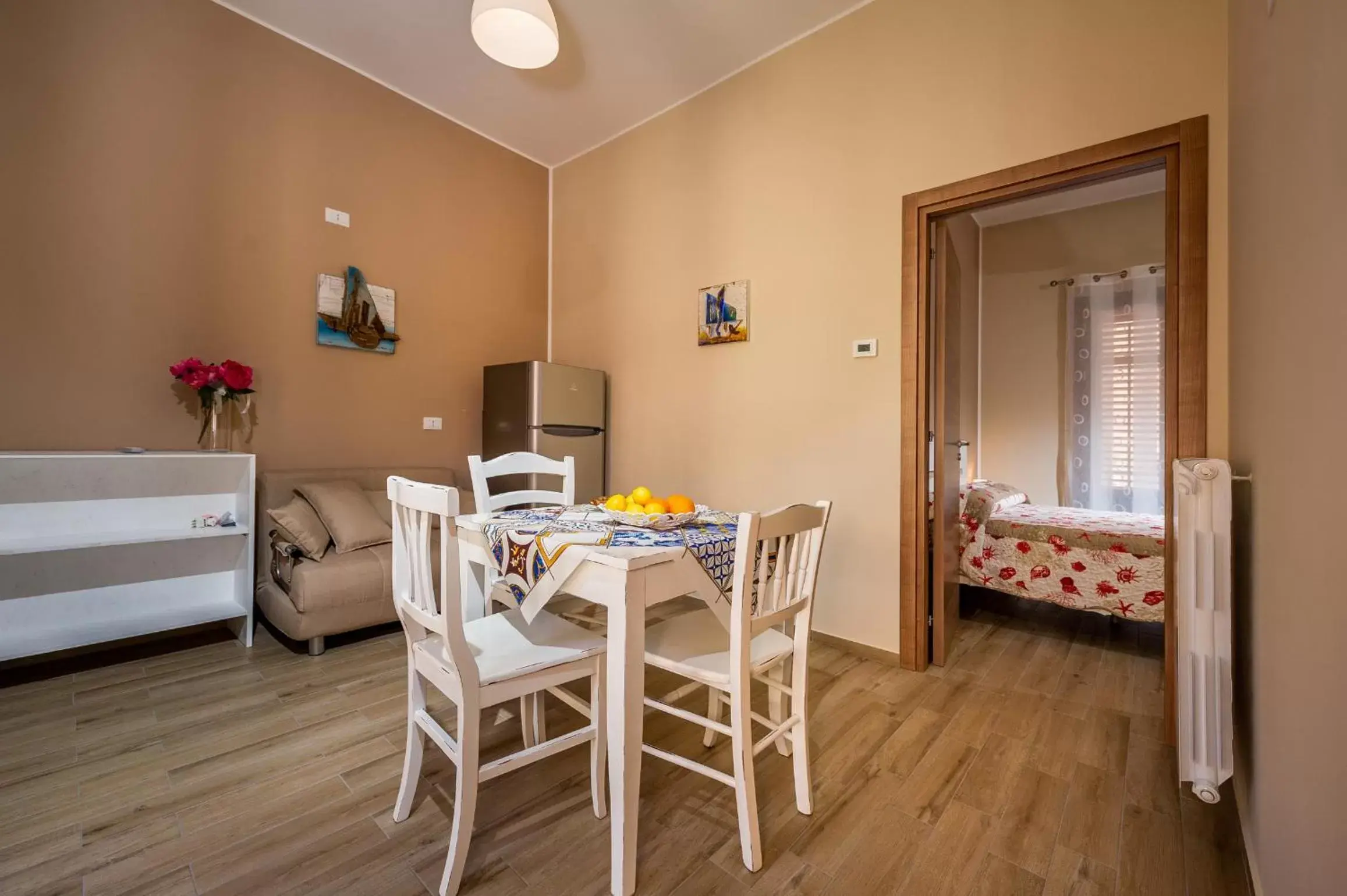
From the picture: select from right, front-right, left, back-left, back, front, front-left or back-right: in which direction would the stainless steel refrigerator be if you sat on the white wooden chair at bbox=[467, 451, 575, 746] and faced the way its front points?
back-left

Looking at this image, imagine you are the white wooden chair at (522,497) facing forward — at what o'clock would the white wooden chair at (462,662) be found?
the white wooden chair at (462,662) is roughly at 2 o'clock from the white wooden chair at (522,497).

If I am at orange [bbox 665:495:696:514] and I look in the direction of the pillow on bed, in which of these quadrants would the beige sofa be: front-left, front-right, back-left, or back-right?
back-left

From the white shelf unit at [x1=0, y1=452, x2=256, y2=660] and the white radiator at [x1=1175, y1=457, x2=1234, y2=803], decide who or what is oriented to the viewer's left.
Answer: the white radiator

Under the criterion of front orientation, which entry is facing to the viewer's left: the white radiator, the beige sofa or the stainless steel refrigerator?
the white radiator

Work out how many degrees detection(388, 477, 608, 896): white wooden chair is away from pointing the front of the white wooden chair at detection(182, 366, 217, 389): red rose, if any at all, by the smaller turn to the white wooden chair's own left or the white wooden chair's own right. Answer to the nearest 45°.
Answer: approximately 90° to the white wooden chair's own left

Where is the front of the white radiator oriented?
to the viewer's left

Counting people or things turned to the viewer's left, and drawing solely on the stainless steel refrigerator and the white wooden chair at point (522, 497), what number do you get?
0

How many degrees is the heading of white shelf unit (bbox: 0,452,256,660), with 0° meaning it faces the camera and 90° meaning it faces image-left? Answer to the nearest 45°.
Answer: approximately 315°

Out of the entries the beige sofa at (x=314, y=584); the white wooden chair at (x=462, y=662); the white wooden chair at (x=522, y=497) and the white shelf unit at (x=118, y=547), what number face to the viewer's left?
0

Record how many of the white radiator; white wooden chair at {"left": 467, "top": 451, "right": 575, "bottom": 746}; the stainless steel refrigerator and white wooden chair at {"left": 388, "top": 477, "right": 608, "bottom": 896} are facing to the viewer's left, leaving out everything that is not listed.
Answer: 1

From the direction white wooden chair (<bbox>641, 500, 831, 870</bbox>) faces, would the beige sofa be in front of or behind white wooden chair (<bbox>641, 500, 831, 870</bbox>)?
in front

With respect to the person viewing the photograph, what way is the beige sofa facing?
facing the viewer and to the right of the viewer

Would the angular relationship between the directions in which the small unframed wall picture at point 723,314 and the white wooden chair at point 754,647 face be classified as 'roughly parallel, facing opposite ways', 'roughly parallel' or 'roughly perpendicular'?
roughly perpendicular

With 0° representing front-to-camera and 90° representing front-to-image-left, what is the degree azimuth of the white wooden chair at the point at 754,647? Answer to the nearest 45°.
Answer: approximately 135°
